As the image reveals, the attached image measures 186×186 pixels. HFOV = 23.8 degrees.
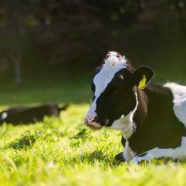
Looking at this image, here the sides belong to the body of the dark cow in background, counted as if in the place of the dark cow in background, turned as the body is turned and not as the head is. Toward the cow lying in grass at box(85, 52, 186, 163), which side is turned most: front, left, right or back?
right

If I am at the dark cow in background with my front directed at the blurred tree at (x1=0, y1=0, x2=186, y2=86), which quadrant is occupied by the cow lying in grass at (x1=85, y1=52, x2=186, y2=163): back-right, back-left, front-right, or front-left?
back-right

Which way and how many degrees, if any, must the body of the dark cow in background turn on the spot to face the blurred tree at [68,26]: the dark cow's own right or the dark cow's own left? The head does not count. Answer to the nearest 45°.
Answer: approximately 90° to the dark cow's own left

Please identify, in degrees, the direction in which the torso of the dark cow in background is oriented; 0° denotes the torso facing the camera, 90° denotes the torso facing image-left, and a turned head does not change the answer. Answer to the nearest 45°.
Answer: approximately 270°

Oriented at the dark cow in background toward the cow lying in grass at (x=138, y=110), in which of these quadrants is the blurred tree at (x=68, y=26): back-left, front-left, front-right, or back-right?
back-left
